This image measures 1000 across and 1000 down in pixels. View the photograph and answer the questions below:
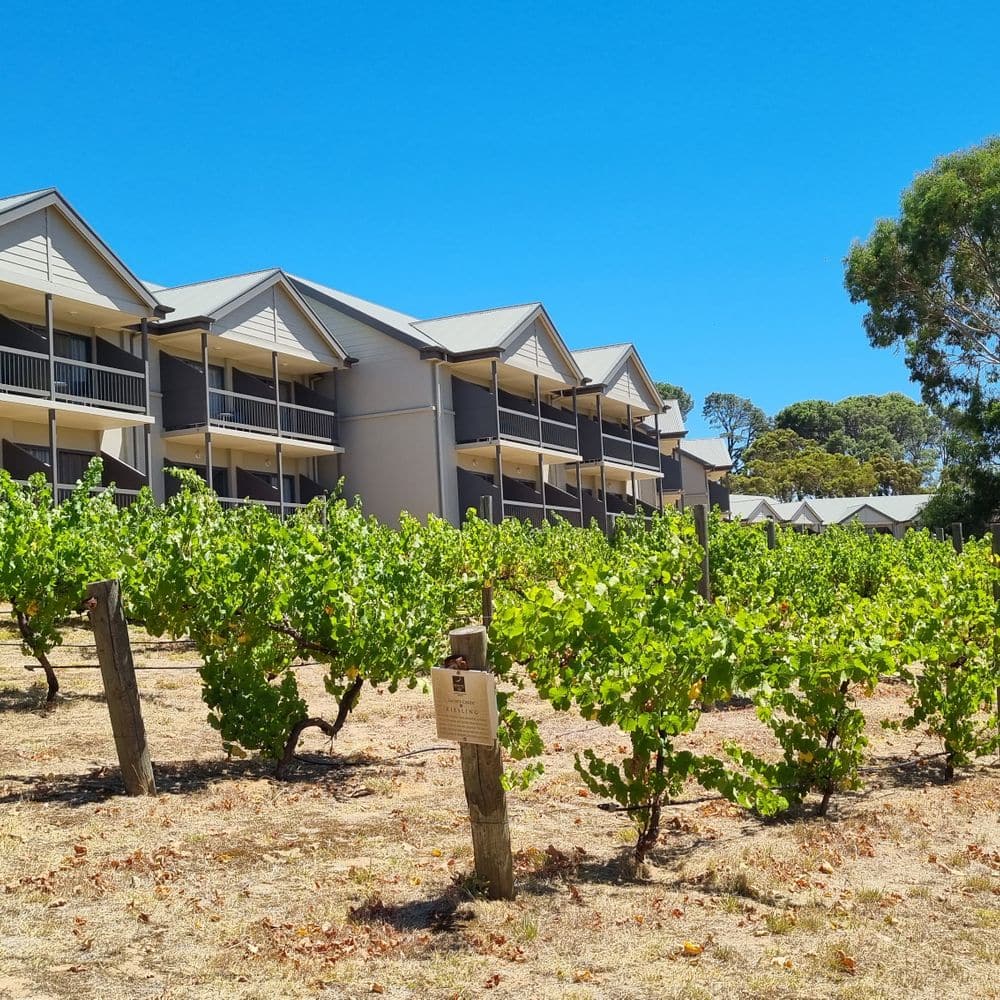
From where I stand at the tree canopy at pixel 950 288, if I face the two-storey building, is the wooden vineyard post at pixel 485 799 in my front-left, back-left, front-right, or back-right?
front-left

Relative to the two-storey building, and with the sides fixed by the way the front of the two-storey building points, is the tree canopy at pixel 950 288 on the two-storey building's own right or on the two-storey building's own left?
on the two-storey building's own left

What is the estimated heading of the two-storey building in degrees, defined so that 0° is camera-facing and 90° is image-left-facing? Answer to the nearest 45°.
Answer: approximately 315°

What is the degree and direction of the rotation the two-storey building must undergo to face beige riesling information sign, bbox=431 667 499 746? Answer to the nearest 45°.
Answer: approximately 45° to its right

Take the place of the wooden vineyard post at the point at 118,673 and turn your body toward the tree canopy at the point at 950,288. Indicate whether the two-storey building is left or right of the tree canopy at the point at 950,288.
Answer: left

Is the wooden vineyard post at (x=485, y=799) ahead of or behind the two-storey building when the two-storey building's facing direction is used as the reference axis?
ahead

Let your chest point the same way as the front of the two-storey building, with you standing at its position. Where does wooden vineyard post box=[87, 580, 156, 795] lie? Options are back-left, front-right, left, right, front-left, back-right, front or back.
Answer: front-right

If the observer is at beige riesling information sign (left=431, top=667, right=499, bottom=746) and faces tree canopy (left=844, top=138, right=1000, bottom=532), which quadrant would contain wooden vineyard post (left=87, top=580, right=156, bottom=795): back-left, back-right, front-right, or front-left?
front-left

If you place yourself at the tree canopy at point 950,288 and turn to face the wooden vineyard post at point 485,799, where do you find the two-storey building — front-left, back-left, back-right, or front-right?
front-right

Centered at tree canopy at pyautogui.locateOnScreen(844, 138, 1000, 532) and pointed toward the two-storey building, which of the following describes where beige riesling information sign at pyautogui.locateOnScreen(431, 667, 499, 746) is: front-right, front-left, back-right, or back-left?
front-left
